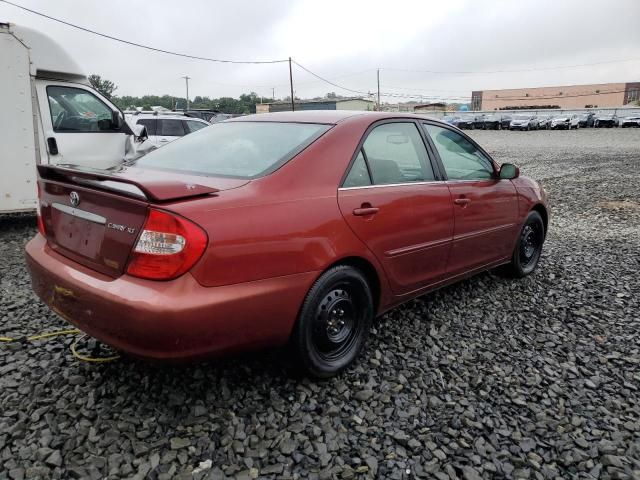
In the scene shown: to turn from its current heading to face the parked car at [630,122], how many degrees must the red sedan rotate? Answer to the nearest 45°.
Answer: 0° — it already faces it

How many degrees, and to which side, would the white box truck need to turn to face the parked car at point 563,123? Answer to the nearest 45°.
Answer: approximately 45° to its left

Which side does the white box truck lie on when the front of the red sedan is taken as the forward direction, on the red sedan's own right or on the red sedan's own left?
on the red sedan's own left

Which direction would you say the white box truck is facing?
to the viewer's right

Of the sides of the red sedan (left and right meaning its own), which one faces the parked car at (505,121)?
front

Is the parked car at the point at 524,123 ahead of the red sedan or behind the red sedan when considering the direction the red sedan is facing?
ahead

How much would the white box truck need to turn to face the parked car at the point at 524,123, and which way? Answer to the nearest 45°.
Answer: approximately 45° to its left

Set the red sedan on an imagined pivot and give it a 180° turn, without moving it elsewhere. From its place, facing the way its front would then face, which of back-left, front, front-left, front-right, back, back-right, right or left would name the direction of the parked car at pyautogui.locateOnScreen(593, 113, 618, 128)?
back

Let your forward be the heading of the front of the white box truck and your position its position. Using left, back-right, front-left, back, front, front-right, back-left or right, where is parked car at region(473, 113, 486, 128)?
front-left

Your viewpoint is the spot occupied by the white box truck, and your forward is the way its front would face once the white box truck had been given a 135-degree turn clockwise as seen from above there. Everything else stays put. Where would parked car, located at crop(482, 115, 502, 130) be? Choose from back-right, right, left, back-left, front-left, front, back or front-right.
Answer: back

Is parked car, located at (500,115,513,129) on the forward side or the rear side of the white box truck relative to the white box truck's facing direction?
on the forward side

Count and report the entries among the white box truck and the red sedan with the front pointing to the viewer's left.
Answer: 0

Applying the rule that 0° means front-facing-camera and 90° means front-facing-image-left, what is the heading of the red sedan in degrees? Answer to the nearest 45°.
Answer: approximately 225°
